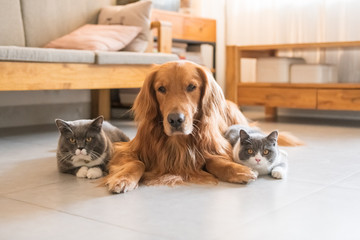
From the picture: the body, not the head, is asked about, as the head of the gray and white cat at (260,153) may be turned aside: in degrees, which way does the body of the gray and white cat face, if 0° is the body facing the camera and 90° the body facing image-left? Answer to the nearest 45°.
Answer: approximately 315°

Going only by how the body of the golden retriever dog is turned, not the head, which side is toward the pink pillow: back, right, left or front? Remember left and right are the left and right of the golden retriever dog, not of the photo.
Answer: back

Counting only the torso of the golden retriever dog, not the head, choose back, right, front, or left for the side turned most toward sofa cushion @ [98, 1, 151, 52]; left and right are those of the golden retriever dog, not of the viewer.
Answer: back

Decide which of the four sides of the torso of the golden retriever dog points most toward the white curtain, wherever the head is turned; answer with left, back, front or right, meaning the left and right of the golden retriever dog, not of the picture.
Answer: back

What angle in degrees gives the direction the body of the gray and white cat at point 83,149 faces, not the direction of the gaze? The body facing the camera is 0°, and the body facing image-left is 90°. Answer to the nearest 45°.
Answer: approximately 45°

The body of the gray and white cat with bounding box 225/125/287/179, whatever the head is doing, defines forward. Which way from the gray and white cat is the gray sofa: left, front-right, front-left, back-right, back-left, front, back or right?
back

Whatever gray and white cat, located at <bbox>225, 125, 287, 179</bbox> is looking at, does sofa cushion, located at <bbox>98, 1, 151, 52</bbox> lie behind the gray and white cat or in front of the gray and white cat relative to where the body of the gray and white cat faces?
behind

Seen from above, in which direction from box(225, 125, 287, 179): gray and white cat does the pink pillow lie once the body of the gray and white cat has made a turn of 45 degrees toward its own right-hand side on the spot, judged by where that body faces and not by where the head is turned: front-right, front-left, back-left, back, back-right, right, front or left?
back-right

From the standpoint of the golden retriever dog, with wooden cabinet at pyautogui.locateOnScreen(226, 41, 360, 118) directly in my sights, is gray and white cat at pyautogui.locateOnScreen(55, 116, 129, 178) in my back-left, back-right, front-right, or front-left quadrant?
back-left

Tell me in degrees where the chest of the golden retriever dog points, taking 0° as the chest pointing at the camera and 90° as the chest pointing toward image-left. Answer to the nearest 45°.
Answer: approximately 0°

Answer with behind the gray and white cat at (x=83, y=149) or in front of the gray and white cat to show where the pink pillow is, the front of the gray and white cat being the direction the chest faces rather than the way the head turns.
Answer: behind

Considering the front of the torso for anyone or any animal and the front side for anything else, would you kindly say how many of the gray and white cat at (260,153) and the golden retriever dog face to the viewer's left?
0
